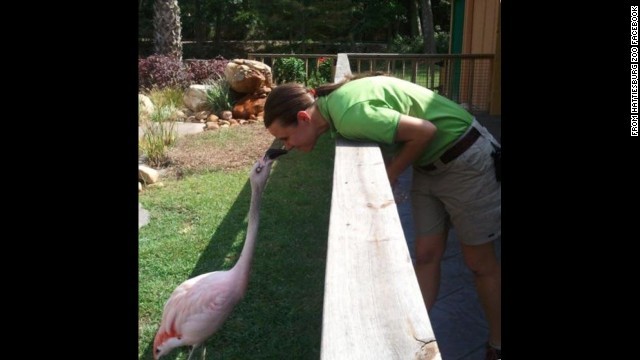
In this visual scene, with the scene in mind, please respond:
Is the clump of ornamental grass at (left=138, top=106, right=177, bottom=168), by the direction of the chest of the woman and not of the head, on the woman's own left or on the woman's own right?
on the woman's own right

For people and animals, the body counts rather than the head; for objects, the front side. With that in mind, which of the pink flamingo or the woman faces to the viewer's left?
the woman

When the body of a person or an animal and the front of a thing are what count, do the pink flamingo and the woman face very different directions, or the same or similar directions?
very different directions

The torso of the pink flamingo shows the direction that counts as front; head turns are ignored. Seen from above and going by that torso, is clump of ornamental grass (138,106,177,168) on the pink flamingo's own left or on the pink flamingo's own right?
on the pink flamingo's own left

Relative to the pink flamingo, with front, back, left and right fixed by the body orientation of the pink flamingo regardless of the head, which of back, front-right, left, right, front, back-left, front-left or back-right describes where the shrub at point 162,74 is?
left

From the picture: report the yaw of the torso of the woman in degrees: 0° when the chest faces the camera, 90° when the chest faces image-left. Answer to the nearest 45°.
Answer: approximately 90°

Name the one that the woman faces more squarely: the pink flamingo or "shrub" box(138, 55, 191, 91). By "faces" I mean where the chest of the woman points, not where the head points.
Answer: the pink flamingo

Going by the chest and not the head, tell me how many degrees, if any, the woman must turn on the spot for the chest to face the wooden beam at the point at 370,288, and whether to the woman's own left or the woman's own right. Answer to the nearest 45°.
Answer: approximately 90° to the woman's own left

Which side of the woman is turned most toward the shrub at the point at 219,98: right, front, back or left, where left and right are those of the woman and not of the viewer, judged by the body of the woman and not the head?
right

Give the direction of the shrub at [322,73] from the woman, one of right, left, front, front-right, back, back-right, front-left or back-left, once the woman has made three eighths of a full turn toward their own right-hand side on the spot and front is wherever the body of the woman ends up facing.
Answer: front-left
